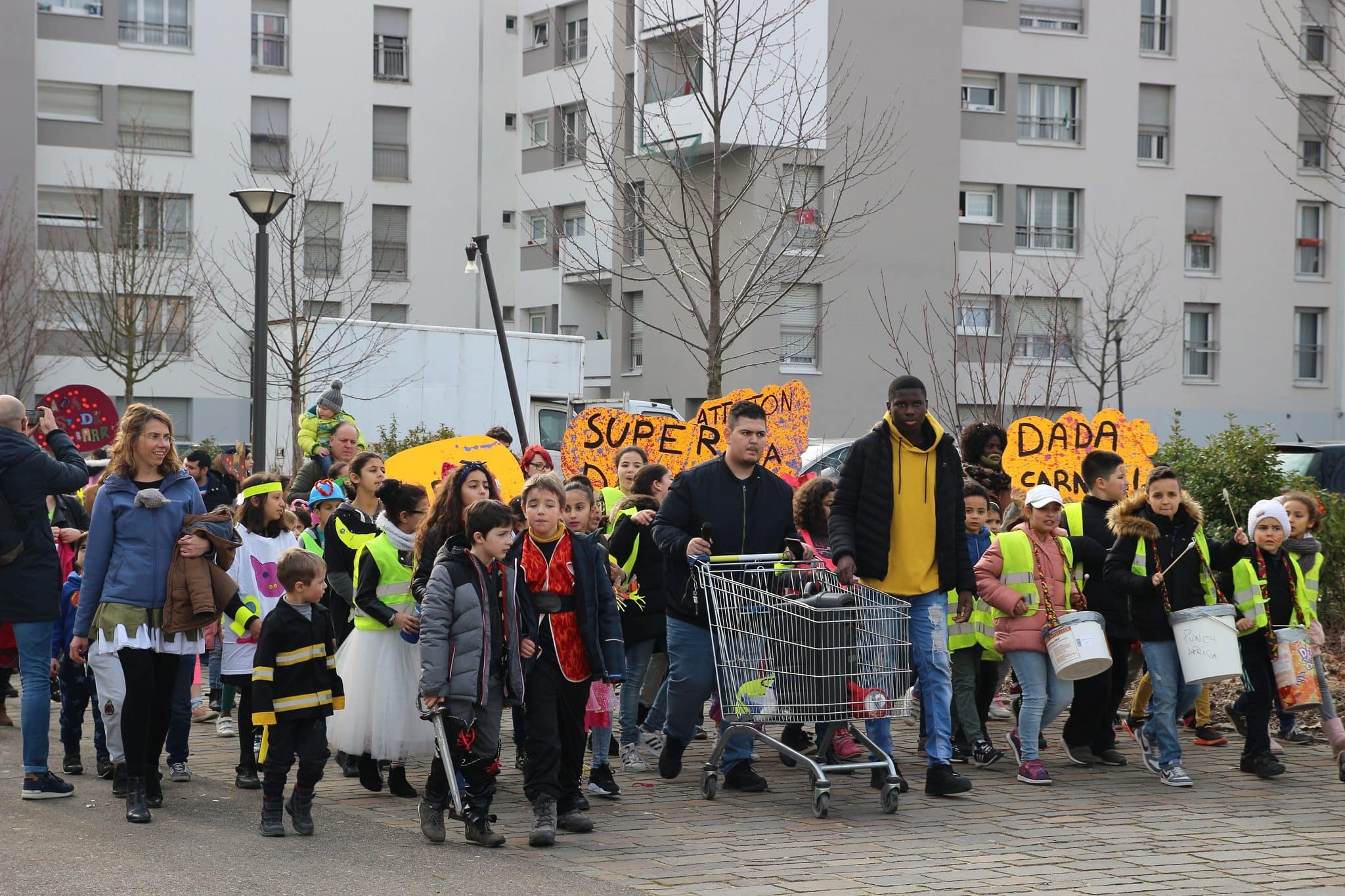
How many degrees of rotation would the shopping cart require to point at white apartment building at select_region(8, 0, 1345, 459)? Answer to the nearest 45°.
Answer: approximately 135° to its left

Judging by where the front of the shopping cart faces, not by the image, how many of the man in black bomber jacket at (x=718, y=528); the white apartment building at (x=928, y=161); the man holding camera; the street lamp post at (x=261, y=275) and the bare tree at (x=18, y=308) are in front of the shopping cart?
0

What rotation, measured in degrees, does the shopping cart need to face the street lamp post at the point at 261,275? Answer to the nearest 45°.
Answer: approximately 180°

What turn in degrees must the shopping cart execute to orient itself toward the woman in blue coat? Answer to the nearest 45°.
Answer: approximately 135° to its right

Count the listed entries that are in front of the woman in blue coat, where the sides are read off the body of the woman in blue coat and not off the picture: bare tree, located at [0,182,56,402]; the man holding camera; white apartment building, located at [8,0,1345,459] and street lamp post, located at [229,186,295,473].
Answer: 0

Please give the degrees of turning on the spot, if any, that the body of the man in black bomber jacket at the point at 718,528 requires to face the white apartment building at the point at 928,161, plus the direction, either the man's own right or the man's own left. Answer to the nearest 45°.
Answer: approximately 135° to the man's own left

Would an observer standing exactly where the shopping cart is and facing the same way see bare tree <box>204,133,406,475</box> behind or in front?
behind

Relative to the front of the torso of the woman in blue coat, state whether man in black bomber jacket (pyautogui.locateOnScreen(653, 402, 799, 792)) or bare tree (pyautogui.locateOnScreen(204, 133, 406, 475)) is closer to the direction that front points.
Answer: the man in black bomber jacket

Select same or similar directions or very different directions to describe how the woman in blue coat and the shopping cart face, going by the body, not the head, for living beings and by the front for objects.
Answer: same or similar directions

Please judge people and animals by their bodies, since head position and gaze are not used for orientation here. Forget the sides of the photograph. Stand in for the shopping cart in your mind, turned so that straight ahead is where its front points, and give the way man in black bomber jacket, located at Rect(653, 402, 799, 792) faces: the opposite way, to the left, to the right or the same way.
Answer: the same way

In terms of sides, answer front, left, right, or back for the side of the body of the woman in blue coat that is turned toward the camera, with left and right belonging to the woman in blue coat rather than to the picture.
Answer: front

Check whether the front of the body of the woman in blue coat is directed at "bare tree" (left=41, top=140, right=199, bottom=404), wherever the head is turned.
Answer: no

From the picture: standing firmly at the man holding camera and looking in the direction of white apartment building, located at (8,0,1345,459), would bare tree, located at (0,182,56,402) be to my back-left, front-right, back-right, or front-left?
front-left

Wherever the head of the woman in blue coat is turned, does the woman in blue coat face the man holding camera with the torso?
no

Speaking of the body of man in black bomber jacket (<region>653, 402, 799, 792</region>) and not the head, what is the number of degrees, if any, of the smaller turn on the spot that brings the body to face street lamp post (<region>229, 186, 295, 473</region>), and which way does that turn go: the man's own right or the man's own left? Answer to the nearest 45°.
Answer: approximately 180°

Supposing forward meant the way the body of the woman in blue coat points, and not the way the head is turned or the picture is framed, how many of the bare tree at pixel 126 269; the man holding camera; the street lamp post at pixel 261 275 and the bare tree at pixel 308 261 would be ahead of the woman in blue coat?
0

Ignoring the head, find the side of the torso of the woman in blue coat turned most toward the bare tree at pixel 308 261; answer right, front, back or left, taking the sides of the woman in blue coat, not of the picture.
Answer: back

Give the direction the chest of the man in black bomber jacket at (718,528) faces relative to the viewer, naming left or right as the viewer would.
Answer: facing the viewer and to the right of the viewer

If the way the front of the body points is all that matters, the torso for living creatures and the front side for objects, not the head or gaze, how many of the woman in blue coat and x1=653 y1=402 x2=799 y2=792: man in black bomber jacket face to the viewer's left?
0

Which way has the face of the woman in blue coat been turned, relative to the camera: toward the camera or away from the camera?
toward the camera
